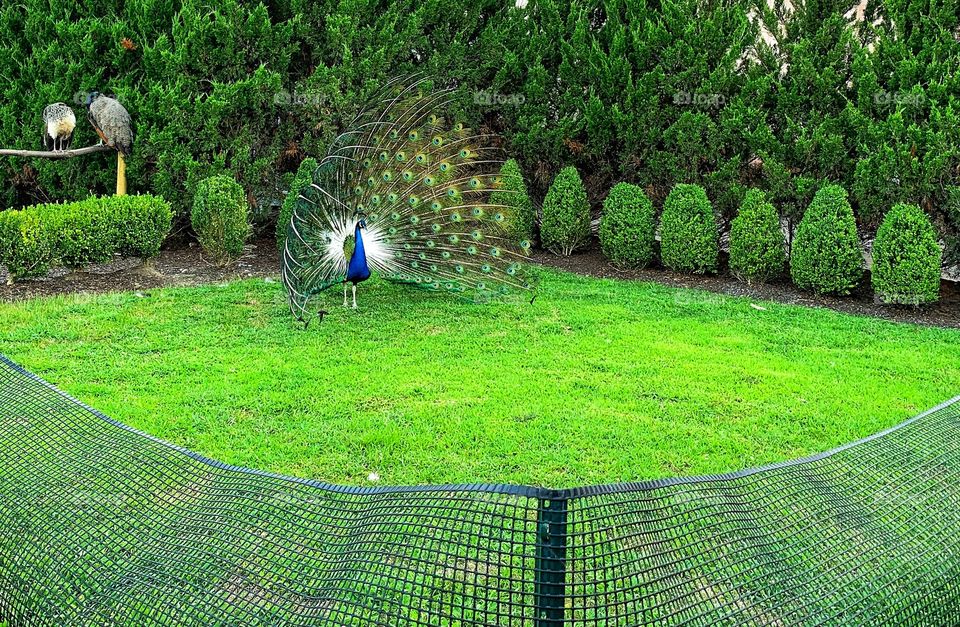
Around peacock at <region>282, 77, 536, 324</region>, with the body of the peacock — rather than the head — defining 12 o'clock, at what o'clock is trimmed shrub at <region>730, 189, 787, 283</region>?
The trimmed shrub is roughly at 10 o'clock from the peacock.

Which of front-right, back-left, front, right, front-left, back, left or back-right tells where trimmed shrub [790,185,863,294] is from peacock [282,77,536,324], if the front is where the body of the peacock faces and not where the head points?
front-left

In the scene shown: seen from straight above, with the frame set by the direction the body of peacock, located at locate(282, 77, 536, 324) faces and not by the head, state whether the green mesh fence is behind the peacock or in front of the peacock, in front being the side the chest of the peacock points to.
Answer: in front

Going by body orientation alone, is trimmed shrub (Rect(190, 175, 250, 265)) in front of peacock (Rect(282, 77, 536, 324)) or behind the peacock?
behind

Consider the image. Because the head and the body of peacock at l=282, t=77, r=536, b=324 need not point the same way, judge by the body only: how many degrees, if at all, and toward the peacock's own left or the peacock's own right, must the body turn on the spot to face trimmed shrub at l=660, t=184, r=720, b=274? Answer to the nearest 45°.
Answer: approximately 45° to the peacock's own left

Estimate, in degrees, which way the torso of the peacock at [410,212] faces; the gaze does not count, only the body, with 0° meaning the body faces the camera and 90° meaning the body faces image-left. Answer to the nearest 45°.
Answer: approximately 315°
